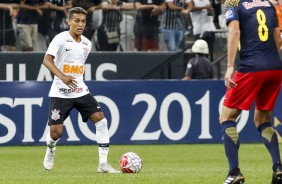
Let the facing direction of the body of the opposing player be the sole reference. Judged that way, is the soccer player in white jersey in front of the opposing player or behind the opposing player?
in front

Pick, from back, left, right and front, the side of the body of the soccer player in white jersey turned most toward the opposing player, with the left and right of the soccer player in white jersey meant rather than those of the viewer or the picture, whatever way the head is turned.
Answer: front

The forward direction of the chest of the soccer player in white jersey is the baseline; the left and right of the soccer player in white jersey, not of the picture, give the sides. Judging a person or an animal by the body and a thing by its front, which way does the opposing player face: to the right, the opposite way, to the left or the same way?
the opposite way

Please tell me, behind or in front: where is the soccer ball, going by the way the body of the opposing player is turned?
in front

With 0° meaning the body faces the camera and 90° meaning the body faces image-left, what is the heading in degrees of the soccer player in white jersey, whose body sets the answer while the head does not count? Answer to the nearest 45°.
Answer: approximately 315°

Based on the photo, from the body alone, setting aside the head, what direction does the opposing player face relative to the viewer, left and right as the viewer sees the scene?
facing away from the viewer and to the left of the viewer

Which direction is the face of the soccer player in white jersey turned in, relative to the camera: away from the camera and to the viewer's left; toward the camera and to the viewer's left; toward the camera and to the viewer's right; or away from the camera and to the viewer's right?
toward the camera and to the viewer's right
